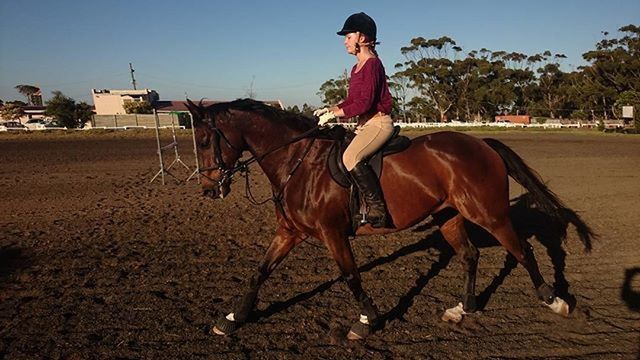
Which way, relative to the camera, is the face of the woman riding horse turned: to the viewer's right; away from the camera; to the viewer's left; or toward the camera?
to the viewer's left

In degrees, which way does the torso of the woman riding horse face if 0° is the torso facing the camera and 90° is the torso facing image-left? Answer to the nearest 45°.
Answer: approximately 90°

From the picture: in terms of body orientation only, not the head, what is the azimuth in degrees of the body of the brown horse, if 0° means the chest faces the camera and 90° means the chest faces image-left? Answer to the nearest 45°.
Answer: approximately 90°
